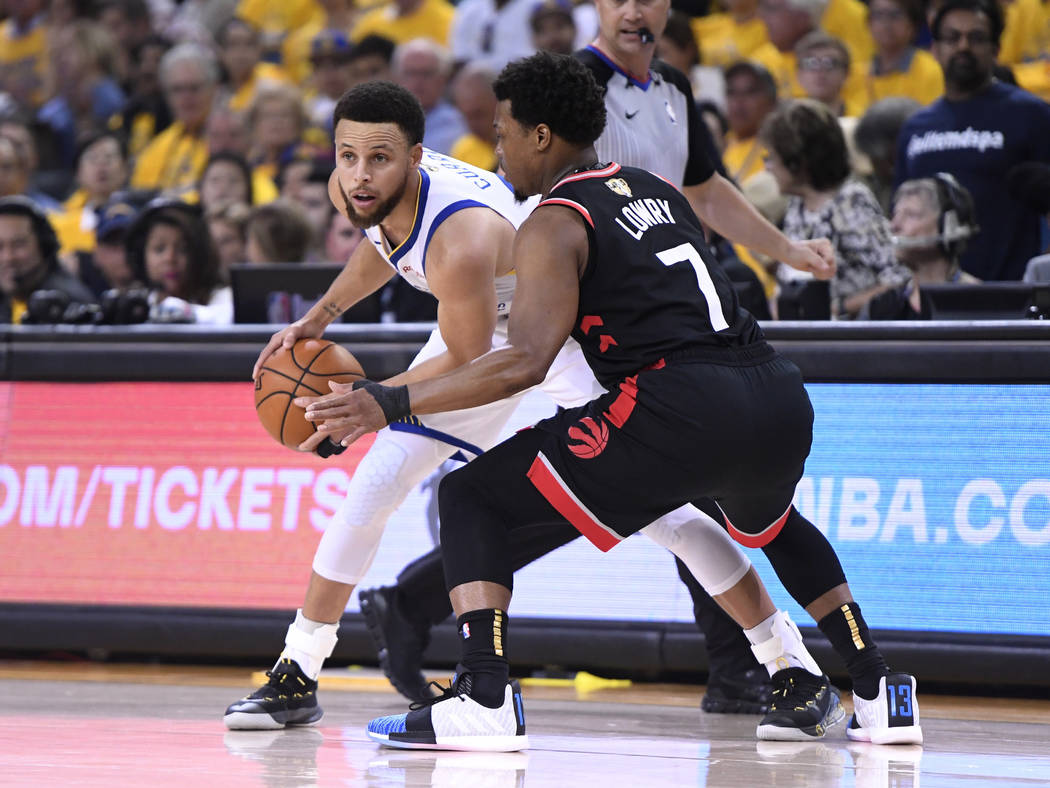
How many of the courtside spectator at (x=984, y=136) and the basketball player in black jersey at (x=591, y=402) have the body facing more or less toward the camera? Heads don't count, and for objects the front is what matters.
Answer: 1

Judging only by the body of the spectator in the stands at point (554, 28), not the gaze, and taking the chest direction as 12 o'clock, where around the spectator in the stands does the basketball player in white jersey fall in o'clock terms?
The basketball player in white jersey is roughly at 12 o'clock from the spectator in the stands.

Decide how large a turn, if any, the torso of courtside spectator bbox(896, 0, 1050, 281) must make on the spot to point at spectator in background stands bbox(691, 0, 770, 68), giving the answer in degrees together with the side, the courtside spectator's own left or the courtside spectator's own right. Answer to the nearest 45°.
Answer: approximately 135° to the courtside spectator's own right

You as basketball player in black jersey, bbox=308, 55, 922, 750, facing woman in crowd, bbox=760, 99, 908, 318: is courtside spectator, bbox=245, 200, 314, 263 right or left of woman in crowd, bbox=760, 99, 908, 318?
left

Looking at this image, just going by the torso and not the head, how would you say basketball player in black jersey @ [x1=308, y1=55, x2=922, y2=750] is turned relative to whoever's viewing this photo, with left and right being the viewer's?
facing away from the viewer and to the left of the viewer

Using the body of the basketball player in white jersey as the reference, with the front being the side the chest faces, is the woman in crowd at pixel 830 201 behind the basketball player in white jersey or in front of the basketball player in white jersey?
behind

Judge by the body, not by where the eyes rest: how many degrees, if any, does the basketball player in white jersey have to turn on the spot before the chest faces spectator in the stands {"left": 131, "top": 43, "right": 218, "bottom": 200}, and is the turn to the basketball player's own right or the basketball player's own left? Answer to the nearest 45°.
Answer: approximately 135° to the basketball player's own right

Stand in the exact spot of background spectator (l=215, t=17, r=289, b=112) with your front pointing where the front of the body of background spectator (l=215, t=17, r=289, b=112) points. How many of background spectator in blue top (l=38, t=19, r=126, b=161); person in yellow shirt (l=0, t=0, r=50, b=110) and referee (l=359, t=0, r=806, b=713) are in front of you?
1

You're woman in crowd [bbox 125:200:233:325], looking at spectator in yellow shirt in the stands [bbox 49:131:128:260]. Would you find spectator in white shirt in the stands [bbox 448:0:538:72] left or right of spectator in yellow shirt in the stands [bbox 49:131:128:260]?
right

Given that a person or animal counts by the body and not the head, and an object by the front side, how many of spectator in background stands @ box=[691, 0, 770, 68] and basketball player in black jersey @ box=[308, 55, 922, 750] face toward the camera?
1
